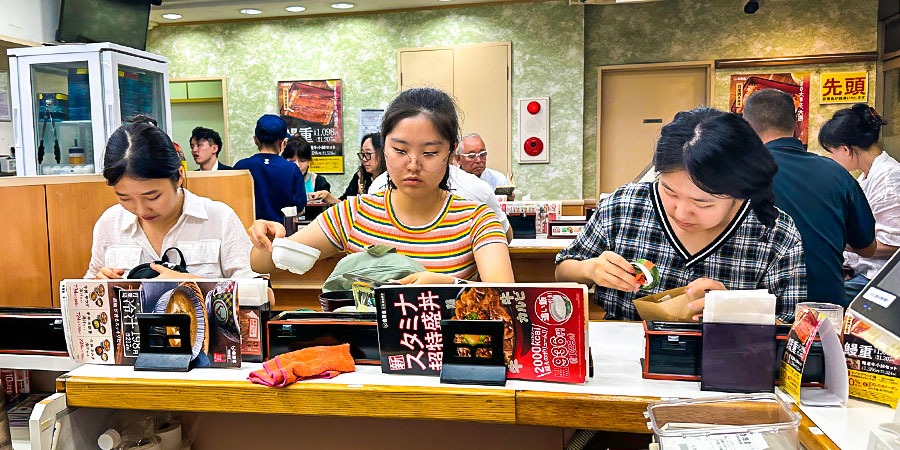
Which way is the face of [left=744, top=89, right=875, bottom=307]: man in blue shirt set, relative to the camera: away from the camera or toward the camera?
away from the camera

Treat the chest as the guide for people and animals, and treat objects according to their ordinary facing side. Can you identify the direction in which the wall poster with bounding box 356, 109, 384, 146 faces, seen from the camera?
facing the viewer

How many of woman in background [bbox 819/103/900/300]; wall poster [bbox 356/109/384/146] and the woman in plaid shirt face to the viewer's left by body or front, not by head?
1

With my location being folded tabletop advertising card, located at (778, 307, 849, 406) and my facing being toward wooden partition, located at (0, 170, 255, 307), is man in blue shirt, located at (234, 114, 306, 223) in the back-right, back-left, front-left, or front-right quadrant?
front-right

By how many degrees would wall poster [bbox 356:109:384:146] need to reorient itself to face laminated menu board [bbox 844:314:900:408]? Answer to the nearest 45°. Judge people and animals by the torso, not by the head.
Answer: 0° — it already faces it

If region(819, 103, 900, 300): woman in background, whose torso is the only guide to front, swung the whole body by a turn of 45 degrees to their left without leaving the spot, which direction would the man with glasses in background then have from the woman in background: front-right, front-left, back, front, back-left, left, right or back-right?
front-right

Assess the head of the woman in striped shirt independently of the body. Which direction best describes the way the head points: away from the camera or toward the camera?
toward the camera

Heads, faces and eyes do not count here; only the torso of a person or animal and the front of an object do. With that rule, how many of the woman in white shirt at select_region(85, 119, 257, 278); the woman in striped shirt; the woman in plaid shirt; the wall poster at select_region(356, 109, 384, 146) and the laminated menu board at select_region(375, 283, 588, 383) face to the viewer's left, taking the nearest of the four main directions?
0

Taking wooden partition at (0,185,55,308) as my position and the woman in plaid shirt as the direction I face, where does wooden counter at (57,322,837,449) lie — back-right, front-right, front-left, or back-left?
front-right

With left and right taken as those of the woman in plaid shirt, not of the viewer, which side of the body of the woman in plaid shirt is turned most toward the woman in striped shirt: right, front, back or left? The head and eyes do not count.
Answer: right

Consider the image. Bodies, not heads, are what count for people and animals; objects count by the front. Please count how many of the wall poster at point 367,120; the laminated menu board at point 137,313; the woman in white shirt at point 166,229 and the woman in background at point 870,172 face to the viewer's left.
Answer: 1

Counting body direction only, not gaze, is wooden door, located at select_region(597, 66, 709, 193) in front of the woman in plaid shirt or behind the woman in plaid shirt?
behind

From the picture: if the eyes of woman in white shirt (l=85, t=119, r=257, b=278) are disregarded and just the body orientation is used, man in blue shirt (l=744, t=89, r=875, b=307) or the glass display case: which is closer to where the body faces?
the man in blue shirt

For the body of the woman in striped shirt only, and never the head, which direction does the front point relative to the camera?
toward the camera

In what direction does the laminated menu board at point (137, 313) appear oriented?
toward the camera

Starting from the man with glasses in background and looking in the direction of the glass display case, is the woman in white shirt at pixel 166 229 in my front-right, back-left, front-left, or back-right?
front-left

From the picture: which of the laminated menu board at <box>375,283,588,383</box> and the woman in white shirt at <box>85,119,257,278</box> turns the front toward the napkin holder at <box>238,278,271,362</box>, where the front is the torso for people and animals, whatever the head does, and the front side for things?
the woman in white shirt
